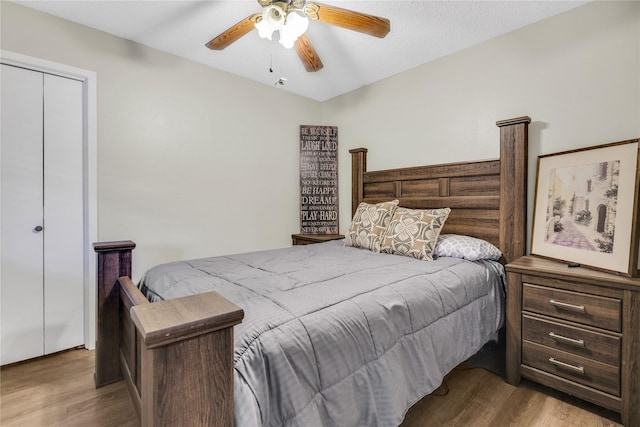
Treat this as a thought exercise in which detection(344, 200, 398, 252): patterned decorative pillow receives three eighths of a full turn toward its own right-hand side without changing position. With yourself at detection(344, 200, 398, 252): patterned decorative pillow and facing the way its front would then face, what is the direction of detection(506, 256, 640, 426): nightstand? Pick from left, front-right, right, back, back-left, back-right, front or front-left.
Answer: back-right

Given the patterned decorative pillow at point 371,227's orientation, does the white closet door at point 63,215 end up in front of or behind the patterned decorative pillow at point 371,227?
in front

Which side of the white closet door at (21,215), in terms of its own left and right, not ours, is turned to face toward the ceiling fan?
front

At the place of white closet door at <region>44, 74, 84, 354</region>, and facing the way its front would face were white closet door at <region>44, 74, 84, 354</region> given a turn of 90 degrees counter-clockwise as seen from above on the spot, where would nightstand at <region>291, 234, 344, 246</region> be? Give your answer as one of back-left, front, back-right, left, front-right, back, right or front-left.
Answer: front-right

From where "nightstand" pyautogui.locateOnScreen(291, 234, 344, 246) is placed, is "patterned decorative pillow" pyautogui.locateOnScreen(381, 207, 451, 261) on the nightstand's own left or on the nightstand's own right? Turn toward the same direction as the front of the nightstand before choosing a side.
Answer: on the nightstand's own left

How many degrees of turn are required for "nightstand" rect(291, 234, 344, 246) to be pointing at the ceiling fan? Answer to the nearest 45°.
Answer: approximately 45° to its left

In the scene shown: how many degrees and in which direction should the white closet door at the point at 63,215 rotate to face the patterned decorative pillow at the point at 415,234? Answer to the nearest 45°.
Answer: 0° — it already faces it

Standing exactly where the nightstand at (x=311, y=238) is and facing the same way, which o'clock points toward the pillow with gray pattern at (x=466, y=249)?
The pillow with gray pattern is roughly at 9 o'clock from the nightstand.

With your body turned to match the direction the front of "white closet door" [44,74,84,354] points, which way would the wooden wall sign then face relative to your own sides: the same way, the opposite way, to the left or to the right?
to the right

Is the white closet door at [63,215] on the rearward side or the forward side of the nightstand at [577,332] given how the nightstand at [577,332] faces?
on the forward side

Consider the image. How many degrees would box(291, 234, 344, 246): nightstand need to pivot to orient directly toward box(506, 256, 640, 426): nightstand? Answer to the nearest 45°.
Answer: approximately 90° to its left

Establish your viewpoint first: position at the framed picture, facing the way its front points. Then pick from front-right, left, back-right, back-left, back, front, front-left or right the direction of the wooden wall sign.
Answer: front-right

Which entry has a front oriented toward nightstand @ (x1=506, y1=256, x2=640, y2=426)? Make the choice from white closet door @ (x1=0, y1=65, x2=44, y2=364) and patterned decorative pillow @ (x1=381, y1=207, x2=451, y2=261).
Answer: the white closet door

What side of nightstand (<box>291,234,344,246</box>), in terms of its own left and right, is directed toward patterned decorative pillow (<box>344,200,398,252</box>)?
left
